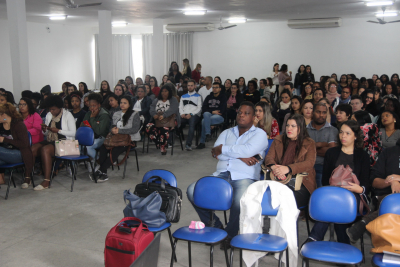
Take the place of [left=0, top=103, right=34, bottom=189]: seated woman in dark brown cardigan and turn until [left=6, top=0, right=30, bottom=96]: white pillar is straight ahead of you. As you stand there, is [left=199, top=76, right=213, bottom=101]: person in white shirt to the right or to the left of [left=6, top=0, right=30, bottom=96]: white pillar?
right

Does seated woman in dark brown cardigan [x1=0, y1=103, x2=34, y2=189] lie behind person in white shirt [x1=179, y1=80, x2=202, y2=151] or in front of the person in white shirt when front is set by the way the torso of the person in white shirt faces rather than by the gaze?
in front

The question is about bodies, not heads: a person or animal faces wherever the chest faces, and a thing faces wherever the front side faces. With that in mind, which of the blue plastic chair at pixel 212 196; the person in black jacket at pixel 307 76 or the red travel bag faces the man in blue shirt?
the person in black jacket

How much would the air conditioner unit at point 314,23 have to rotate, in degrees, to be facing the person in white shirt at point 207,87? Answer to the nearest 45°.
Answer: approximately 45° to its right

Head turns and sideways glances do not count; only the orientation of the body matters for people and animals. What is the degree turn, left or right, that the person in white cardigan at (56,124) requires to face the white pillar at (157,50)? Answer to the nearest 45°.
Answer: approximately 180°

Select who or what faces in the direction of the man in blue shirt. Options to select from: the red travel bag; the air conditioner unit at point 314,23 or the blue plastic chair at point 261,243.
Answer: the air conditioner unit

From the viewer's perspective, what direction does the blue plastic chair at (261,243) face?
toward the camera

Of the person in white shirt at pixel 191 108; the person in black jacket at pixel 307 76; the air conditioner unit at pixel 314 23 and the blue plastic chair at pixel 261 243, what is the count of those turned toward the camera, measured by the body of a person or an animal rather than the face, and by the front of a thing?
4

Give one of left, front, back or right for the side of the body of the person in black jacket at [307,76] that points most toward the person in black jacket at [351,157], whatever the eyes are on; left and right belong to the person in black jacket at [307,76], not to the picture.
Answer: front

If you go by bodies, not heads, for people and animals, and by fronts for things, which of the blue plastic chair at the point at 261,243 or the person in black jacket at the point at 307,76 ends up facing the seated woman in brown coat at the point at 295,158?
the person in black jacket

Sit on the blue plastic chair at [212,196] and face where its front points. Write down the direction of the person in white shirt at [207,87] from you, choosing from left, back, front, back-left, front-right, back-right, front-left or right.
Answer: back-right

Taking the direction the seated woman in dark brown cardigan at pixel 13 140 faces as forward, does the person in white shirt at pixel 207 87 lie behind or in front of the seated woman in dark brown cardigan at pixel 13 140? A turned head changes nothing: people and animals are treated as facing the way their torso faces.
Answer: behind

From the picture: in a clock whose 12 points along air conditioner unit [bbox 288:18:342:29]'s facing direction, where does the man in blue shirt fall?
The man in blue shirt is roughly at 12 o'clock from the air conditioner unit.

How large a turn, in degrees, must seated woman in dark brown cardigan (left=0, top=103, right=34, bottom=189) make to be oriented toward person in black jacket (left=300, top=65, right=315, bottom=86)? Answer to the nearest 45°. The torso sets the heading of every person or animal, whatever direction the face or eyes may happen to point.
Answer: approximately 180°

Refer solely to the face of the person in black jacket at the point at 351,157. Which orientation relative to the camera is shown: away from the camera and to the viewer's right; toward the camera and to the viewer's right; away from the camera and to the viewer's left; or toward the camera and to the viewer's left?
toward the camera and to the viewer's left

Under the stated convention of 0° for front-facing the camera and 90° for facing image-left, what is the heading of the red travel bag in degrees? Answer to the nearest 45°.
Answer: approximately 45°

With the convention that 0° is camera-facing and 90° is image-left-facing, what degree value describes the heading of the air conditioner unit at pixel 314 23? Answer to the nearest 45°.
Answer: approximately 0°

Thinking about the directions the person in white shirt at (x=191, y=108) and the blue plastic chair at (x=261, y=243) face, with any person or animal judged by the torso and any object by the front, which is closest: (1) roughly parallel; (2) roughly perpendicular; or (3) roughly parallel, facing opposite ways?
roughly parallel

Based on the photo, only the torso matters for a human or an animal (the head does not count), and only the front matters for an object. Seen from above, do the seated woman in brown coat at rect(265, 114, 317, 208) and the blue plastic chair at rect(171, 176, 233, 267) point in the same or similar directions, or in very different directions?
same or similar directions

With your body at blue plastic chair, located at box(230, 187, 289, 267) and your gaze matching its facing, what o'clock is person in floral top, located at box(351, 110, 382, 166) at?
The person in floral top is roughly at 7 o'clock from the blue plastic chair.
